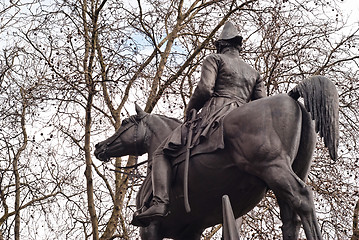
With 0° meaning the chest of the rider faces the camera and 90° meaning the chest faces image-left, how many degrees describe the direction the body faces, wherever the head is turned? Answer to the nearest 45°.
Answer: approximately 135°

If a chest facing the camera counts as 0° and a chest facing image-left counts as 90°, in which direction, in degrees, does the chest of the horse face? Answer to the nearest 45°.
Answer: approximately 135°
